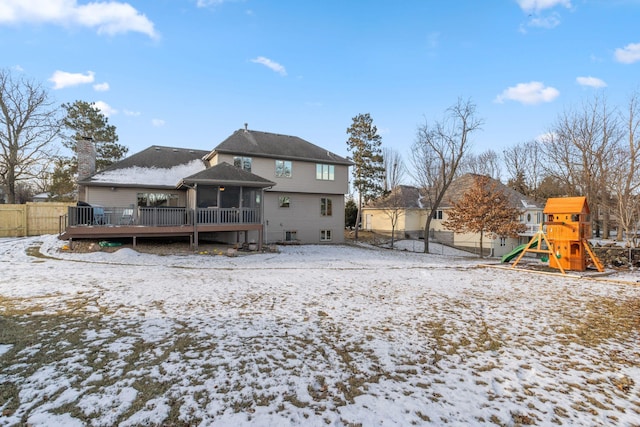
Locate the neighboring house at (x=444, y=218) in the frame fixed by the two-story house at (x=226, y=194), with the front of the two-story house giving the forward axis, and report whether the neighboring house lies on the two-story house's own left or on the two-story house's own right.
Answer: on the two-story house's own right

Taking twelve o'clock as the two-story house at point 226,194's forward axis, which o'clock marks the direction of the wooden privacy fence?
The wooden privacy fence is roughly at 10 o'clock from the two-story house.

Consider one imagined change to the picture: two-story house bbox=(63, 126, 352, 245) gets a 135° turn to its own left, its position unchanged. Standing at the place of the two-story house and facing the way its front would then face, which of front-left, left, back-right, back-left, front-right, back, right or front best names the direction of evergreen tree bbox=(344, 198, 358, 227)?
back

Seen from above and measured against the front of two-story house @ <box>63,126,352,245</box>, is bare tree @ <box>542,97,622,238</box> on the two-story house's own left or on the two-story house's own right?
on the two-story house's own right

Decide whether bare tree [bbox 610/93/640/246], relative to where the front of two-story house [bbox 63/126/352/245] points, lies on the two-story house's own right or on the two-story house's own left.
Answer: on the two-story house's own right

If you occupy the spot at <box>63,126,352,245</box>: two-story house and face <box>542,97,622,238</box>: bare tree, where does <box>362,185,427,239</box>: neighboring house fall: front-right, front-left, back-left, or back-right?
front-left

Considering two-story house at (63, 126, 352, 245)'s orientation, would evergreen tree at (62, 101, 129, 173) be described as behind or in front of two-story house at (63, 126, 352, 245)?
in front

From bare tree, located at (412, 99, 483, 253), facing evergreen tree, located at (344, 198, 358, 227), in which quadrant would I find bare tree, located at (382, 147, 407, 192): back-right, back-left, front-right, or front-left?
front-right

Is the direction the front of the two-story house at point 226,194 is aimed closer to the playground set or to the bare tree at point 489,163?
the bare tree

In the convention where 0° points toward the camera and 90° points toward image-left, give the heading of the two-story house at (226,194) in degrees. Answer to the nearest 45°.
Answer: approximately 180°

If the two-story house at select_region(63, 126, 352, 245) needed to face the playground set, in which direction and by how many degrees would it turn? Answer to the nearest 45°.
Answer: approximately 135° to its right

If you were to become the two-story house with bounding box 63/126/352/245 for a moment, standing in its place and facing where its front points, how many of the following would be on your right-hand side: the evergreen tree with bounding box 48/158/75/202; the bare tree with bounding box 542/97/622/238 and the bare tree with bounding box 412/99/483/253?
2

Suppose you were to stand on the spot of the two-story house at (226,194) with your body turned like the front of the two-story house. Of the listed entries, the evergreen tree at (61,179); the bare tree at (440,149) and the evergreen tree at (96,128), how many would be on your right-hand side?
1
